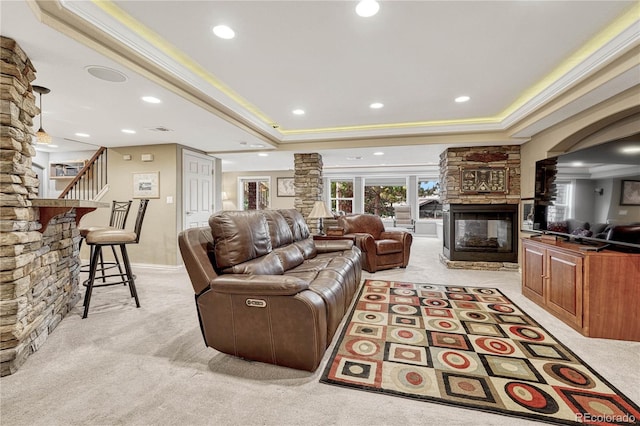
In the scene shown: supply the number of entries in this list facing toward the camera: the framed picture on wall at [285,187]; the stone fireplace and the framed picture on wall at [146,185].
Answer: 3

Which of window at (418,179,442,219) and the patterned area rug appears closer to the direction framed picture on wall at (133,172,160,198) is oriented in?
the patterned area rug

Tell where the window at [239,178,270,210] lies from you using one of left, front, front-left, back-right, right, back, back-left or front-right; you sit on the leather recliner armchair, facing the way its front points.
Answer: back

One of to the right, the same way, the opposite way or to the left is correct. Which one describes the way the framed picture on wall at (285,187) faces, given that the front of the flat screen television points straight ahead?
to the left

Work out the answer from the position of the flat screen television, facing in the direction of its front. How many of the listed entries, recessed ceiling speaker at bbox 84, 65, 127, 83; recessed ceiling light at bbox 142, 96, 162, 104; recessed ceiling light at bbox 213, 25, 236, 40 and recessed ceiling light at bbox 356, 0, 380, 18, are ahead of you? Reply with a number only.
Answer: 4

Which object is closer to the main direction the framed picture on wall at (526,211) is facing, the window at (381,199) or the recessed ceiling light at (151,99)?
the recessed ceiling light

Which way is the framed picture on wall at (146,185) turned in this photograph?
toward the camera

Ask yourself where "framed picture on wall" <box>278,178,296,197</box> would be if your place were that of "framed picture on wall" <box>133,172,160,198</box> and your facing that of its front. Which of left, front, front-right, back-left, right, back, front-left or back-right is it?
back-left

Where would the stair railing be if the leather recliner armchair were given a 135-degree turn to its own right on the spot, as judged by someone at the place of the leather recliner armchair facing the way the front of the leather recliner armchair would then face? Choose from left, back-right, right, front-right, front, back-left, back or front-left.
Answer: front

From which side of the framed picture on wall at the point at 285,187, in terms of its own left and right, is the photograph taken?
front

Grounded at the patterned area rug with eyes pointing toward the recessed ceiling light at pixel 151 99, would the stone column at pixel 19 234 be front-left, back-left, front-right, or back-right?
front-left

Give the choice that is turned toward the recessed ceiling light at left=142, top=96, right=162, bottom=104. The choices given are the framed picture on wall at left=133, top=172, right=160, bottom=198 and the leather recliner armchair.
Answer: the framed picture on wall

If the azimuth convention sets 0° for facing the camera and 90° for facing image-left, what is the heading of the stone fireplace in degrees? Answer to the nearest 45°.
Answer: approximately 0°

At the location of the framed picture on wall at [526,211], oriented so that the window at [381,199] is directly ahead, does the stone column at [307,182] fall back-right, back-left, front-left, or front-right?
front-left

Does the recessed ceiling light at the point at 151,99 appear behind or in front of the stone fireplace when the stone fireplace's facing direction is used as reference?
in front

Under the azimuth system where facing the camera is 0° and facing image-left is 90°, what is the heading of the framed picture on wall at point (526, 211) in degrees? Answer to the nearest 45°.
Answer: approximately 45°

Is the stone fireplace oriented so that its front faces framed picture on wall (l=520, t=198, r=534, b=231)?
no

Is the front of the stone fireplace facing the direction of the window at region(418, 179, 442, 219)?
no

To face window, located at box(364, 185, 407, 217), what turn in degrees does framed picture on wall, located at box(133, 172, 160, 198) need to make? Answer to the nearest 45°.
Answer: approximately 90° to its left

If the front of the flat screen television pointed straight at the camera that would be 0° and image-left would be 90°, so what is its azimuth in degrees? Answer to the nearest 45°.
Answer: approximately 45°
